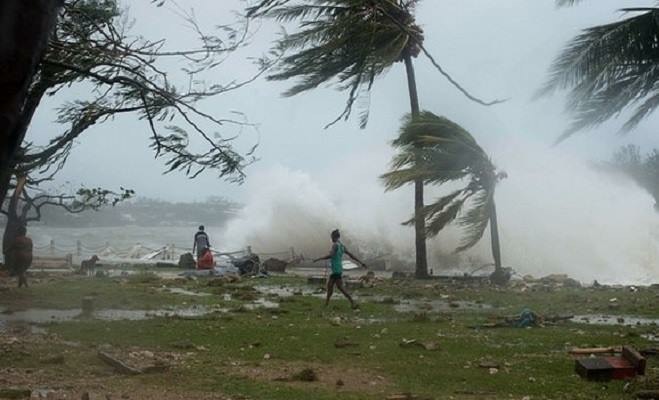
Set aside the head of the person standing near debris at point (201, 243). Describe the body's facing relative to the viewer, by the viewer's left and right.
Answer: facing away from the viewer

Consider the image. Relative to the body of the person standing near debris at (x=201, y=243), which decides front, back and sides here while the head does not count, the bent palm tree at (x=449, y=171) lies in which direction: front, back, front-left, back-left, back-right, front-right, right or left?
back-right
